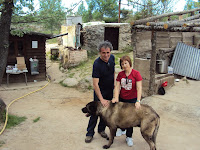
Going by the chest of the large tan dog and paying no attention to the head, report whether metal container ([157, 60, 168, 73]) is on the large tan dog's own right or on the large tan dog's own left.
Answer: on the large tan dog's own right

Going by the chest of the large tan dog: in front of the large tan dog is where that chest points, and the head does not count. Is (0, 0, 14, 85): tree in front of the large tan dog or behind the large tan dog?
in front

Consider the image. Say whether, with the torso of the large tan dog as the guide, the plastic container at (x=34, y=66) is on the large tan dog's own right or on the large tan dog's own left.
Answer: on the large tan dog's own right

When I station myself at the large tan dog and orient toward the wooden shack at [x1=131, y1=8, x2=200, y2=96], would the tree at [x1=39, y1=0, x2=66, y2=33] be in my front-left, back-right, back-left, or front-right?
front-left

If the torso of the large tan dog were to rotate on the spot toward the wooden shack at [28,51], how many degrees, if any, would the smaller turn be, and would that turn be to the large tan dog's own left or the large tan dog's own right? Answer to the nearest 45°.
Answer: approximately 45° to the large tan dog's own right

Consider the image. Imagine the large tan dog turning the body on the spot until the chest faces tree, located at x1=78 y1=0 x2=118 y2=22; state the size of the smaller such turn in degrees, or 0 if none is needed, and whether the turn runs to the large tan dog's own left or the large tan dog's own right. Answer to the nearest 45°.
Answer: approximately 90° to the large tan dog's own right

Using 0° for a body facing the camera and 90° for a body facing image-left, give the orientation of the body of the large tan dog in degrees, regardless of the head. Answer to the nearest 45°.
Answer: approximately 90°

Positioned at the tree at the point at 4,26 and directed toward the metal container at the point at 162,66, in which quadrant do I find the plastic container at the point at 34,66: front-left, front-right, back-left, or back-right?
front-left
